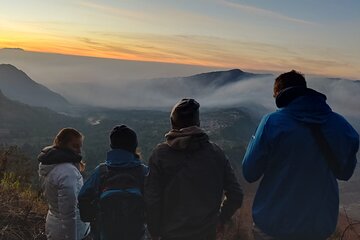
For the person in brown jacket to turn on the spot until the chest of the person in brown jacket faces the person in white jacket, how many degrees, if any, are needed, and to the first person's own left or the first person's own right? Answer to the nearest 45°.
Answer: approximately 45° to the first person's own left

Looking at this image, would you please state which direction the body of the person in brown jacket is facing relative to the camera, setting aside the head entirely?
away from the camera

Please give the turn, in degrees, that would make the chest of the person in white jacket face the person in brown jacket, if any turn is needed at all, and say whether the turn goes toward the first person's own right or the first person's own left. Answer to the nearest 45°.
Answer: approximately 45° to the first person's own right

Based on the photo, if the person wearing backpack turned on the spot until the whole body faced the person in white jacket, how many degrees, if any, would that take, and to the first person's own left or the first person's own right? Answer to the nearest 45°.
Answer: approximately 45° to the first person's own left

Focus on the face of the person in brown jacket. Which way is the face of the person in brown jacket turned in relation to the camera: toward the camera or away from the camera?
away from the camera

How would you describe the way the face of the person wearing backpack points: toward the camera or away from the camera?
away from the camera

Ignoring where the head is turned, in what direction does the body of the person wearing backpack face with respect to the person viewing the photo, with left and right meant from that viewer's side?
facing away from the viewer
